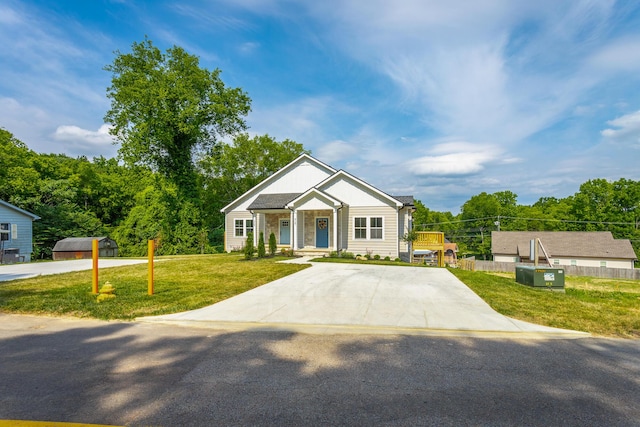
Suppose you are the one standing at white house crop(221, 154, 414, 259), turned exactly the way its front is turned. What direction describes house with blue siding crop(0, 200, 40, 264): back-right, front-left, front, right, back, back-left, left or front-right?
right

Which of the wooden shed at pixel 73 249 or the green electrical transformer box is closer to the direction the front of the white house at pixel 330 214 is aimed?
the green electrical transformer box

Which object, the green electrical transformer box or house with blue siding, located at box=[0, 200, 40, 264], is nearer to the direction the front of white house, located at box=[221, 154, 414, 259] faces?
the green electrical transformer box

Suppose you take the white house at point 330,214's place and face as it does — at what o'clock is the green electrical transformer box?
The green electrical transformer box is roughly at 11 o'clock from the white house.

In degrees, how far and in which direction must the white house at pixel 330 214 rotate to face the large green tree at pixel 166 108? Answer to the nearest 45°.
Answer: approximately 135° to its right

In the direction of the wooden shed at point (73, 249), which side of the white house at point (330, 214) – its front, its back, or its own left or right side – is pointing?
right

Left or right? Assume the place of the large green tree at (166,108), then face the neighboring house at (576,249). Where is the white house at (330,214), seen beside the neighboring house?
right

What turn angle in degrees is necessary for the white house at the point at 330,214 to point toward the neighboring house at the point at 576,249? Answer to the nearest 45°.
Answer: approximately 135° to its left

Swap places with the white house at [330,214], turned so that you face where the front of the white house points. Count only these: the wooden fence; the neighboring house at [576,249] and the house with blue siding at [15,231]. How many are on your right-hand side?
1

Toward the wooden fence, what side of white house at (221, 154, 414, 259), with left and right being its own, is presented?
left

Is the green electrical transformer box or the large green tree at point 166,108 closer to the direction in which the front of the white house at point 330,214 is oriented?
the green electrical transformer box

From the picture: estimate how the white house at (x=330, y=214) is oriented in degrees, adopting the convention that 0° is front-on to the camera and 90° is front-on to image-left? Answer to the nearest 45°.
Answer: approximately 0°
